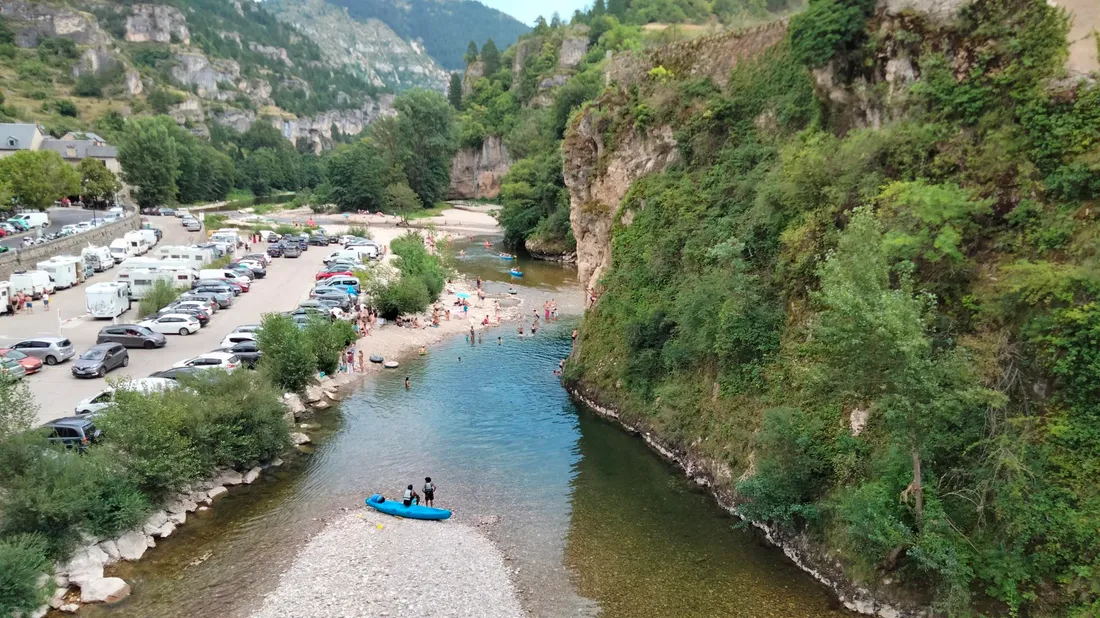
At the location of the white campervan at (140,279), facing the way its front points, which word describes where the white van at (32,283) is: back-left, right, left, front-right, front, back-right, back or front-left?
front

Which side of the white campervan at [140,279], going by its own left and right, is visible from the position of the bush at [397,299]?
back

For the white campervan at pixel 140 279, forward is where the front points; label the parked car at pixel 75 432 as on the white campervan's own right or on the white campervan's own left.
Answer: on the white campervan's own left

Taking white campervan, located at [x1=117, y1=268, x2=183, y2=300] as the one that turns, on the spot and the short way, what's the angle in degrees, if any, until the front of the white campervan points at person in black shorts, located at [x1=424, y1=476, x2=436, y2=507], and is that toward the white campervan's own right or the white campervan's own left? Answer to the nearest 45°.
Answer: approximately 90° to the white campervan's own left

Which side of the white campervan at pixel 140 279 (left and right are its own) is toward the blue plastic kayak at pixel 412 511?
left

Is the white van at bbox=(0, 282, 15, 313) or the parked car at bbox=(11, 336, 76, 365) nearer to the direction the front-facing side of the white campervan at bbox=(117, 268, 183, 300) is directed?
the white van

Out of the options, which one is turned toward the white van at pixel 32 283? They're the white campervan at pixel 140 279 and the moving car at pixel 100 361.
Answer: the white campervan

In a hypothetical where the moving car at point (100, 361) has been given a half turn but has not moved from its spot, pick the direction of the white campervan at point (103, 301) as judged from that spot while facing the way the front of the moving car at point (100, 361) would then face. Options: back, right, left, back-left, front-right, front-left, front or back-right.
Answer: front-left

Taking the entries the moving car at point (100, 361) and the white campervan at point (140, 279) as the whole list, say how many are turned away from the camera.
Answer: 0

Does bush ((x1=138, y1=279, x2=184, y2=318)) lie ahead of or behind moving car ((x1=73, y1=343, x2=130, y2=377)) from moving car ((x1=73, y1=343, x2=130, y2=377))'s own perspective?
behind

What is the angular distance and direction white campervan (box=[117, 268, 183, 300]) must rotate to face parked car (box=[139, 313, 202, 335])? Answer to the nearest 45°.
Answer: approximately 90° to its left

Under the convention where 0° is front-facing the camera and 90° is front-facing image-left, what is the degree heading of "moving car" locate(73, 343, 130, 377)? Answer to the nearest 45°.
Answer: approximately 45°

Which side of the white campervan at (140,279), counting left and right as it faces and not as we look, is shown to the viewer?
left
